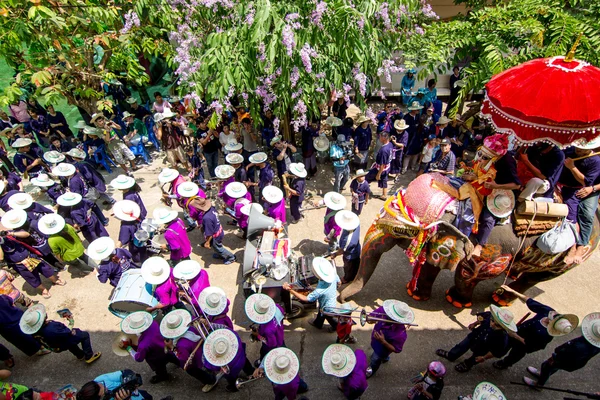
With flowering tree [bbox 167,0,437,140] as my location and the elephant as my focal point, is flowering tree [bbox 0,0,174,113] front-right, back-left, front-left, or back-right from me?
back-right

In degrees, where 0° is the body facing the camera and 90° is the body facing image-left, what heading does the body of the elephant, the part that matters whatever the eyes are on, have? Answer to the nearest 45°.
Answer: approximately 90°

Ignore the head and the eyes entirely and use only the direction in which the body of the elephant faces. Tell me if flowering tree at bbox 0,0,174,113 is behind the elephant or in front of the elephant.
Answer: in front
